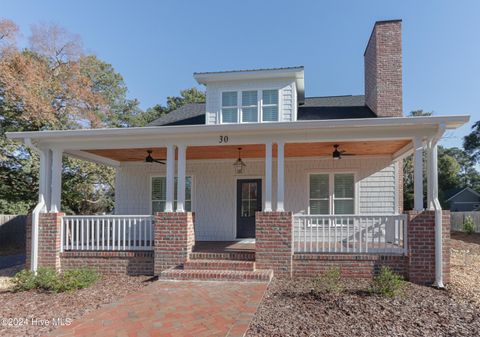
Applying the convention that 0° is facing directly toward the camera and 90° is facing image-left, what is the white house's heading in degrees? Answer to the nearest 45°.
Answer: approximately 0°

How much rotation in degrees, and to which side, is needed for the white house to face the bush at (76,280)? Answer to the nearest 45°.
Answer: approximately 45° to its right

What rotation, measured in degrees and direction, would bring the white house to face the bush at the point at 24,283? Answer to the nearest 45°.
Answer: approximately 45° to its right

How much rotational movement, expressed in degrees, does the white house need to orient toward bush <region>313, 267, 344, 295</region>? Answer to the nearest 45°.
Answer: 0° — it already faces it

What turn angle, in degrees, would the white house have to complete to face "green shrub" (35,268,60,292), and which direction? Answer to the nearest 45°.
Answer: approximately 45° to its right

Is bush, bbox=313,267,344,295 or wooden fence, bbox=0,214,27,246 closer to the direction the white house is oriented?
the bush
